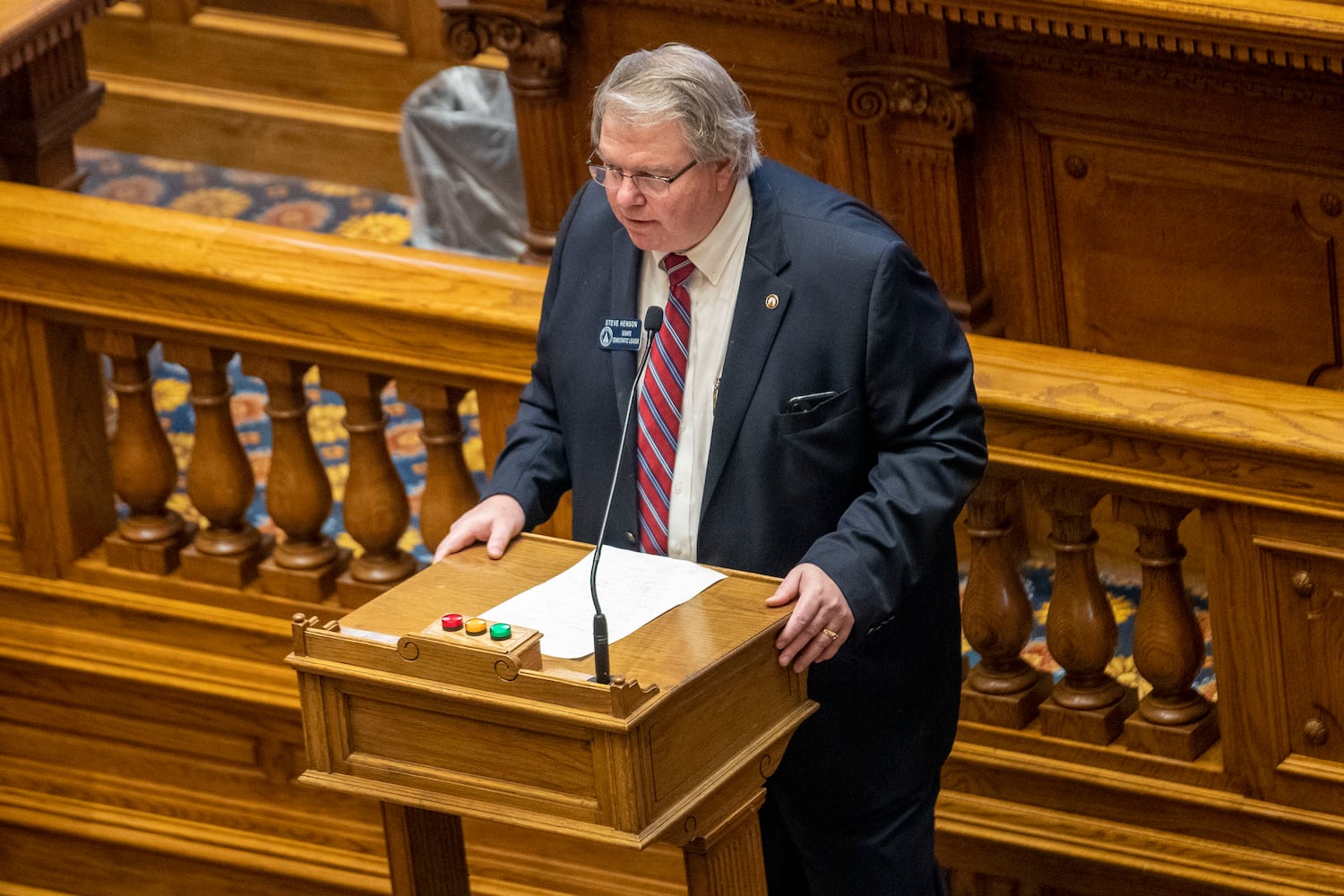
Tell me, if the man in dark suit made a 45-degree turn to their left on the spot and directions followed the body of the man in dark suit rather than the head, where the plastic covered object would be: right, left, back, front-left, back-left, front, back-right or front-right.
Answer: back

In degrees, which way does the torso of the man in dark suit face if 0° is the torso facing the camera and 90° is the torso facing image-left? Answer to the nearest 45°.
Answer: approximately 45°

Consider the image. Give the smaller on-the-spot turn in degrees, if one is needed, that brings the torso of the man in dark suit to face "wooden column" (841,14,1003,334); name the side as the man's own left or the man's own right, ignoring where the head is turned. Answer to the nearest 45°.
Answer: approximately 135° to the man's own right

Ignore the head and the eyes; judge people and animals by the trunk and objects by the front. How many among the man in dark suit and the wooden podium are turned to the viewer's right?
0

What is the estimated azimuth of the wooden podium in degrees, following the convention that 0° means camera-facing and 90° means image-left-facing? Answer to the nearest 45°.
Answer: approximately 45°

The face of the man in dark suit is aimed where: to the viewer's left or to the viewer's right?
to the viewer's left
